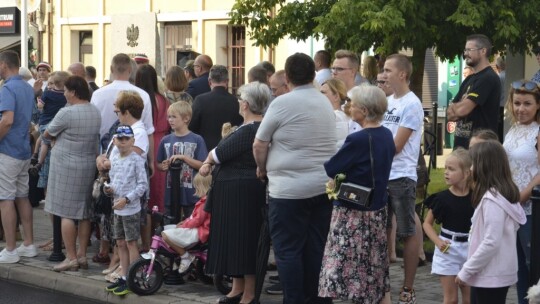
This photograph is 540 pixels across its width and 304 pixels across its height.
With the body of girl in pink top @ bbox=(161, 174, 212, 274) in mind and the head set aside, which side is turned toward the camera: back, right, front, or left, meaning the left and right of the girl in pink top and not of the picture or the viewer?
left

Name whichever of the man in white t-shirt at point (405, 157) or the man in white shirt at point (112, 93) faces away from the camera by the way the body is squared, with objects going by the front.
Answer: the man in white shirt at point (112, 93)

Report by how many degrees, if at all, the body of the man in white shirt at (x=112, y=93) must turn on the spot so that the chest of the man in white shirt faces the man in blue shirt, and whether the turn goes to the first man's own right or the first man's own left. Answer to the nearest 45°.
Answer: approximately 90° to the first man's own left

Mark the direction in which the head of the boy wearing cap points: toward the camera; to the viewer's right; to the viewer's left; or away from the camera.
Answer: toward the camera

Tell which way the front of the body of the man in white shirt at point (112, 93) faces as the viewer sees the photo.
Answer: away from the camera

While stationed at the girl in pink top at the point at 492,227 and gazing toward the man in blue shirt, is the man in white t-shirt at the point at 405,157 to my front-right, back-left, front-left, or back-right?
front-right

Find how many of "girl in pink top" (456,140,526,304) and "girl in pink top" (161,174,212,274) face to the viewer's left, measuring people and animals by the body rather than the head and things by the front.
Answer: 2

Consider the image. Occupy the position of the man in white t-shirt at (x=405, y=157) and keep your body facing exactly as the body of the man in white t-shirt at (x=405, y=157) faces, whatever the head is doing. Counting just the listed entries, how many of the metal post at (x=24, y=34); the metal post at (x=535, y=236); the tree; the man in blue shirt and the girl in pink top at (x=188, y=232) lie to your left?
1

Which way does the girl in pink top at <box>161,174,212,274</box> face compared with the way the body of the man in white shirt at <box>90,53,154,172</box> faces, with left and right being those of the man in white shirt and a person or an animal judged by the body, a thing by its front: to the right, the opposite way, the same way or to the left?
to the left

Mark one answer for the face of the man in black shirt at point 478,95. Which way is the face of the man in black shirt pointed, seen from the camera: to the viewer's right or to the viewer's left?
to the viewer's left

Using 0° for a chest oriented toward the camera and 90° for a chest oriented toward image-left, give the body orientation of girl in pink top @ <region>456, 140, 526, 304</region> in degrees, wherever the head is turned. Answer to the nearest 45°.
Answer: approximately 90°

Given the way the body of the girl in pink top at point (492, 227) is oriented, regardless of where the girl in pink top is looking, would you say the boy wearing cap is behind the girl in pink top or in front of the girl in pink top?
in front

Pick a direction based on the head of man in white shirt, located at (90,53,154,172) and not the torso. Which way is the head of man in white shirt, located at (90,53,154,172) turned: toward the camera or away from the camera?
away from the camera

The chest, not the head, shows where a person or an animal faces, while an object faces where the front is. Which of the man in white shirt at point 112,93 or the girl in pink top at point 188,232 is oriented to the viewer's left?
the girl in pink top
